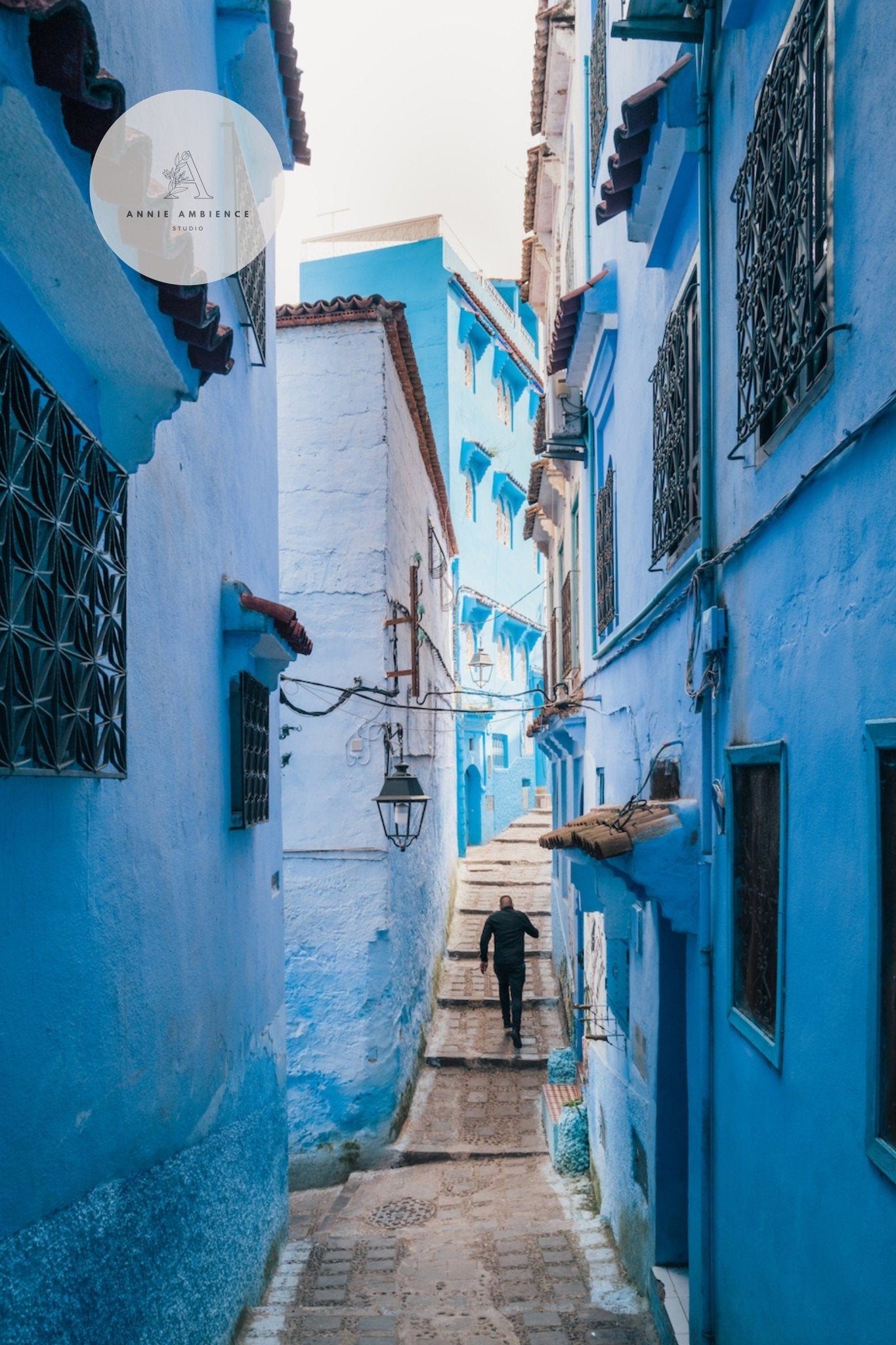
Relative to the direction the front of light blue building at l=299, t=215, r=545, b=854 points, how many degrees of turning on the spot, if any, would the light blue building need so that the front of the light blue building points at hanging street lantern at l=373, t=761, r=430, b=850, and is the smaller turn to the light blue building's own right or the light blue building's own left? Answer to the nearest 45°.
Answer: approximately 45° to the light blue building's own right

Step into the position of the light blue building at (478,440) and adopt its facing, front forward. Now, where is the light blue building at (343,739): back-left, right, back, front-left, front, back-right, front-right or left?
front-right

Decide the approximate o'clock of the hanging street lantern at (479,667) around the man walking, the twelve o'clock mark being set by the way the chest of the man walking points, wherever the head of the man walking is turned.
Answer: The hanging street lantern is roughly at 12 o'clock from the man walking.

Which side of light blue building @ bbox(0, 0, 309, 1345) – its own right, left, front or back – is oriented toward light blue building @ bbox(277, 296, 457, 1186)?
left

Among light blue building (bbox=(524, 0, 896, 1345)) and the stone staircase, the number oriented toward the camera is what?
1

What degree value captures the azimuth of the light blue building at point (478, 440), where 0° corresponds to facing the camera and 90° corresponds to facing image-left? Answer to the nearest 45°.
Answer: approximately 315°

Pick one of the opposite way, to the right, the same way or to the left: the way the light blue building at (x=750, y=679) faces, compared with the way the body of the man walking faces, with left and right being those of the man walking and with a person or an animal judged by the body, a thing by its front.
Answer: to the left

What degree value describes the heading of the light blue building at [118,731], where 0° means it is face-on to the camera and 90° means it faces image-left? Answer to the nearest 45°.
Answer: approximately 270°

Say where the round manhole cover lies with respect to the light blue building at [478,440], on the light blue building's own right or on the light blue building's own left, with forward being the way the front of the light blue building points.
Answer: on the light blue building's own right

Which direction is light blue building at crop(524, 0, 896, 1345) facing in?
to the viewer's left

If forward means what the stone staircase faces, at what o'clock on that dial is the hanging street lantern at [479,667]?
The hanging street lantern is roughly at 6 o'clock from the stone staircase.

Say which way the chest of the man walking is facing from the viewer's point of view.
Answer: away from the camera

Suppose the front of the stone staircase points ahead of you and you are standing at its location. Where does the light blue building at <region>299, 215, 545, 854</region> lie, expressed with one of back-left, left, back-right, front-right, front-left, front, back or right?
back
